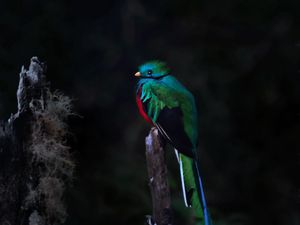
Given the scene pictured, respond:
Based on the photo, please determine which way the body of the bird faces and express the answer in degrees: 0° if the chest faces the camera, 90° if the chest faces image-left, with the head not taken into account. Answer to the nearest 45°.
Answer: approximately 90°

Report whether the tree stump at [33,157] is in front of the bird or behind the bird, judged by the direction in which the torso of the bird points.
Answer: in front
